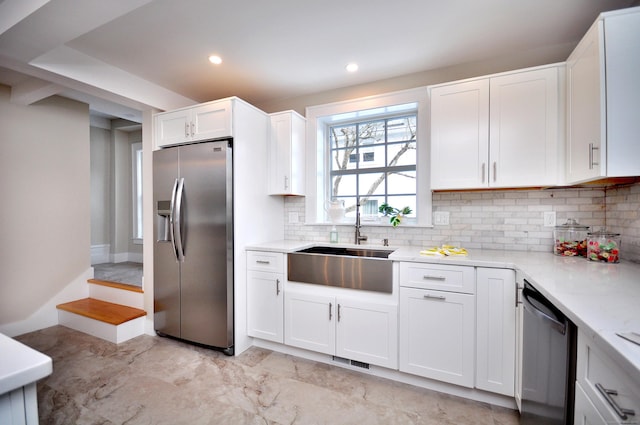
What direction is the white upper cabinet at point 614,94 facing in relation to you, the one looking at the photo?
facing to the left of the viewer

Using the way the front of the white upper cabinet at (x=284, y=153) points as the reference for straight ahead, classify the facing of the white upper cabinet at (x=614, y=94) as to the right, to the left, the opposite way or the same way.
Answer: to the right

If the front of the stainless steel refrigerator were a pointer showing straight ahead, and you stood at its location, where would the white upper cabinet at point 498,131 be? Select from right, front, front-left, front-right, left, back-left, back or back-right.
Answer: left

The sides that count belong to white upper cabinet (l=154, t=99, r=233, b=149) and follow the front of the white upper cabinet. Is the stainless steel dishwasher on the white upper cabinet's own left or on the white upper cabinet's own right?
on the white upper cabinet's own left

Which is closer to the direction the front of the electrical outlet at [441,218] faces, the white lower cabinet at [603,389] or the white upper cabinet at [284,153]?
the white lower cabinet

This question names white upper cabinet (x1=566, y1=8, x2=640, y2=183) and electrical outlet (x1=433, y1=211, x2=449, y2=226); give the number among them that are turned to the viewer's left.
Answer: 1

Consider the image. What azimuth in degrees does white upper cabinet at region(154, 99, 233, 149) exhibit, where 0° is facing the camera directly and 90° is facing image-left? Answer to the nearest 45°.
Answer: approximately 45°

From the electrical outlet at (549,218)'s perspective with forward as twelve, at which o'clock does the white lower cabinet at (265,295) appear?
The white lower cabinet is roughly at 2 o'clock from the electrical outlet.

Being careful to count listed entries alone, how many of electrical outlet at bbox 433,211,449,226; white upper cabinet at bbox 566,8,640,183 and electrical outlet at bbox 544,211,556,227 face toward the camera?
2
